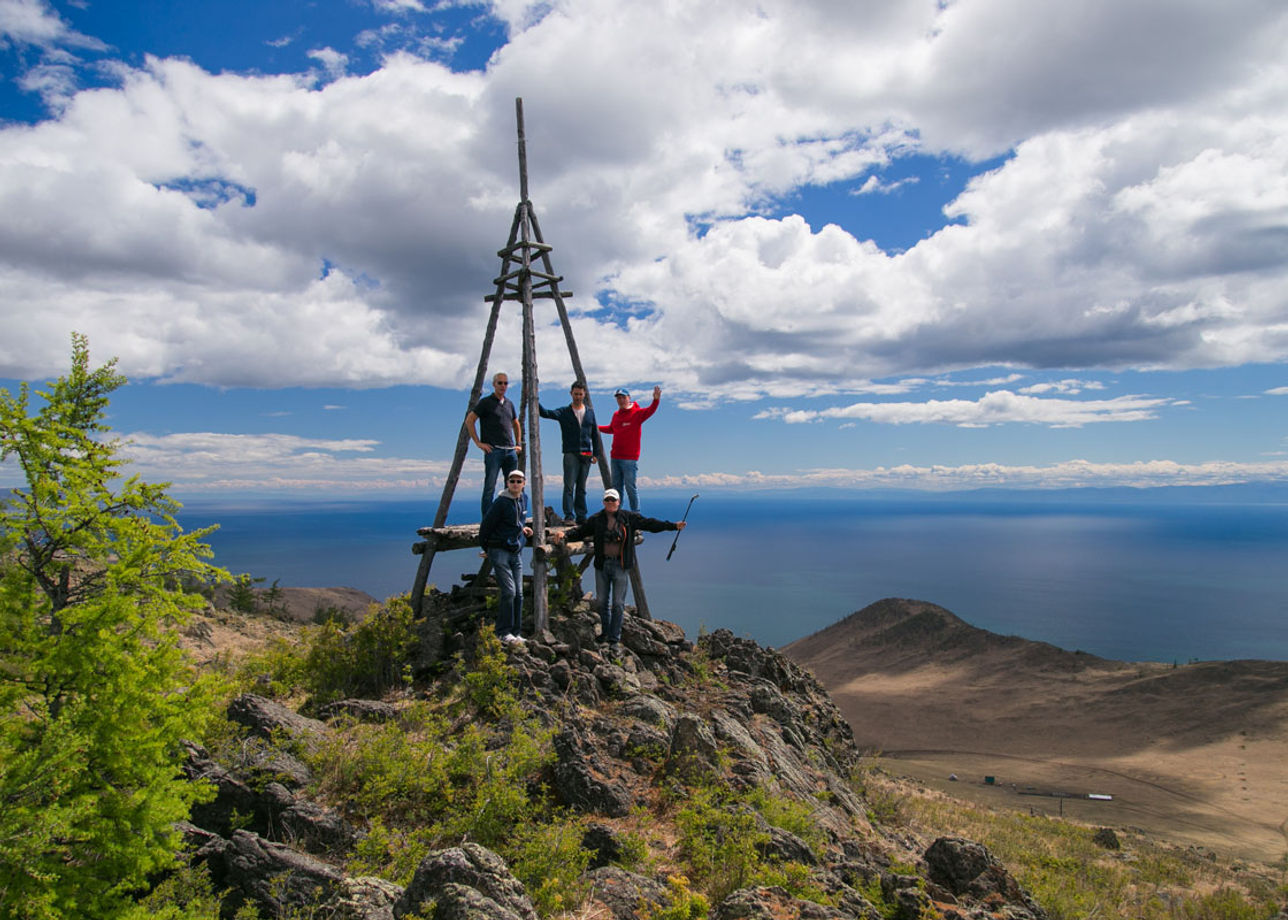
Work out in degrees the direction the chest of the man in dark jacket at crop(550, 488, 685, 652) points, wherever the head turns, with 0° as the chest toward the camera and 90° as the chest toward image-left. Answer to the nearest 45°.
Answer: approximately 0°

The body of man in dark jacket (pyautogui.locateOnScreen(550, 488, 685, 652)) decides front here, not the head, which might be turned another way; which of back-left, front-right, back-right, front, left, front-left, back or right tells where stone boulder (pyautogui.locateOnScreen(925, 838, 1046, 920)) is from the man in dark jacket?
front-left

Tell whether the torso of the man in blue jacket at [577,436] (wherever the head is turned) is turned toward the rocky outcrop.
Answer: yes

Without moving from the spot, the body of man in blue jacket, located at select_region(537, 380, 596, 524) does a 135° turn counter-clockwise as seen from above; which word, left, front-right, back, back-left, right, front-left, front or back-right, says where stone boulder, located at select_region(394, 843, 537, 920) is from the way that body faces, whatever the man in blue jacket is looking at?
back-right

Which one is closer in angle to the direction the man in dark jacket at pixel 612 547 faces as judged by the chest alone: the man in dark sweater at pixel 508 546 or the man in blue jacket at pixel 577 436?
the man in dark sweater

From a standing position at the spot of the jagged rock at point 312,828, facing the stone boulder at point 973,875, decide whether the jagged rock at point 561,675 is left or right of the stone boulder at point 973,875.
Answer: left

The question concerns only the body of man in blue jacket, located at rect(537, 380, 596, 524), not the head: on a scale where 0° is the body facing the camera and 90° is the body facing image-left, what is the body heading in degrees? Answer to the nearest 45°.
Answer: approximately 0°

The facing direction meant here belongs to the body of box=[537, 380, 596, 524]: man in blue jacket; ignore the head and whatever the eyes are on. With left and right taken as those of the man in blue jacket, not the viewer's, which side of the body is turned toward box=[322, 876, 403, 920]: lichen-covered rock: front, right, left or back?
front

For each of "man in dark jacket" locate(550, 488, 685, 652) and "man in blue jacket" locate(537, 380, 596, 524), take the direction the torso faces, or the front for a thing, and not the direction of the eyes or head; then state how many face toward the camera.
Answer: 2

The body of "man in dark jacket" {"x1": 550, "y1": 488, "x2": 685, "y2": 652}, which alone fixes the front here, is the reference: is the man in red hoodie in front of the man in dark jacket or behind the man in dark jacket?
behind

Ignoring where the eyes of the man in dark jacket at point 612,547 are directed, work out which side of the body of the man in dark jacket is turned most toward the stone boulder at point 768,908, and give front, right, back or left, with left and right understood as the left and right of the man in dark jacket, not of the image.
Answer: front
